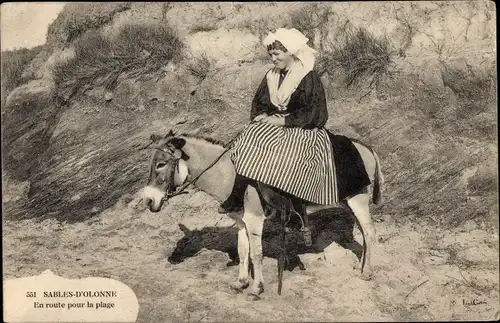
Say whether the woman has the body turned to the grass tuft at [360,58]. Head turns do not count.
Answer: no

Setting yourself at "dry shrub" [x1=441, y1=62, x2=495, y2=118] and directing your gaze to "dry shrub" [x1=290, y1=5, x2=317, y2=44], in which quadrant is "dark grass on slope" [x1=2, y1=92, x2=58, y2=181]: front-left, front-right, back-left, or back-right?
front-left

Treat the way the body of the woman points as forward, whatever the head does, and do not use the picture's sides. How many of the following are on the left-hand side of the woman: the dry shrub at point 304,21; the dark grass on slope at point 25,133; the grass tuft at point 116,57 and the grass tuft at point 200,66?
0

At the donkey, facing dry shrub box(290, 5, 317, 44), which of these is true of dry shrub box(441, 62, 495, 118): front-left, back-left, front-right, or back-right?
front-right

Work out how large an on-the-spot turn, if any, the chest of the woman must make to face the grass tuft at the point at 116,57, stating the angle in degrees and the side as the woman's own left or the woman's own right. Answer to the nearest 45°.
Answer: approximately 90° to the woman's own right

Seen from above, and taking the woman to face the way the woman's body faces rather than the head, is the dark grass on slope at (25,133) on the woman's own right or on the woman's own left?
on the woman's own right

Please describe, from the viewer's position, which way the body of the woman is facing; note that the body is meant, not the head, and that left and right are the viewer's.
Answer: facing the viewer and to the left of the viewer

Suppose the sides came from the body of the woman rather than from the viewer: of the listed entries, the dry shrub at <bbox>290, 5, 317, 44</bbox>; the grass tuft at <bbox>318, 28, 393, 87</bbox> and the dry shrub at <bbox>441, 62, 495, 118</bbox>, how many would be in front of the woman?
0

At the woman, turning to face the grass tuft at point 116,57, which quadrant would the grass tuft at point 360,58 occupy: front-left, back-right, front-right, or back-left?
front-right

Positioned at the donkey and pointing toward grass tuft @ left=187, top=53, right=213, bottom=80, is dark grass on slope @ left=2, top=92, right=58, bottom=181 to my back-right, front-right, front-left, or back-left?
front-left

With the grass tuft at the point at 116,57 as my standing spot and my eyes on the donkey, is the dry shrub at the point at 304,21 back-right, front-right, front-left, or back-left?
front-left

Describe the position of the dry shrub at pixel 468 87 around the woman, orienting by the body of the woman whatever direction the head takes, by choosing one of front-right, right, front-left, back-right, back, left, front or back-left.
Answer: back

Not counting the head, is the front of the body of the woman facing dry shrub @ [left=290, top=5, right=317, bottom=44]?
no

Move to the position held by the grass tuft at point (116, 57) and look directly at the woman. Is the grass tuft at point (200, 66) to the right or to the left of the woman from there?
left

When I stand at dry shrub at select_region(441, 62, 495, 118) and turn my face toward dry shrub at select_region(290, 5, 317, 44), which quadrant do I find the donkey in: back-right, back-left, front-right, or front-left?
front-left
